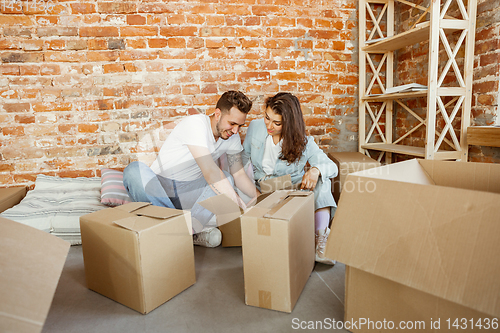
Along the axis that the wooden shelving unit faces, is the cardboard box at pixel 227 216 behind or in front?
in front

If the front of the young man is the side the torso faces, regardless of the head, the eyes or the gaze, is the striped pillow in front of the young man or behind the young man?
behind

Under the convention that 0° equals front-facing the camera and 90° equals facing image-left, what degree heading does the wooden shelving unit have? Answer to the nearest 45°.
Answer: approximately 45°

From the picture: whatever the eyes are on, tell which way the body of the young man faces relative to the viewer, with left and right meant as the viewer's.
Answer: facing the viewer and to the right of the viewer

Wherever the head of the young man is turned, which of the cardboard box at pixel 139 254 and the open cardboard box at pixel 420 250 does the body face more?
the open cardboard box

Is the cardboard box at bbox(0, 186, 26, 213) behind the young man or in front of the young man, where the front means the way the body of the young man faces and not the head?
behind

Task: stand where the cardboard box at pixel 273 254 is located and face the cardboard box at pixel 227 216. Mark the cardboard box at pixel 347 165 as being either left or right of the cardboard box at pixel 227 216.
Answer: right

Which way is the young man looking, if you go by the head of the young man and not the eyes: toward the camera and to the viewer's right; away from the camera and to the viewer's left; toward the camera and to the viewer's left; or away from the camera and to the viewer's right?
toward the camera and to the viewer's right

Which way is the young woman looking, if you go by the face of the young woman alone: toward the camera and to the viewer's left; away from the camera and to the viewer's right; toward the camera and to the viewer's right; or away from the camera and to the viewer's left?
toward the camera and to the viewer's left

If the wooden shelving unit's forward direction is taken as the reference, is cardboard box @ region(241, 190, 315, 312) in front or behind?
in front

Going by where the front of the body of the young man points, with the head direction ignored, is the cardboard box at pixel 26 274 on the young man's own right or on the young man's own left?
on the young man's own right

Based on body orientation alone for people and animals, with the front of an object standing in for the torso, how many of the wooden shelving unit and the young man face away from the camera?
0
